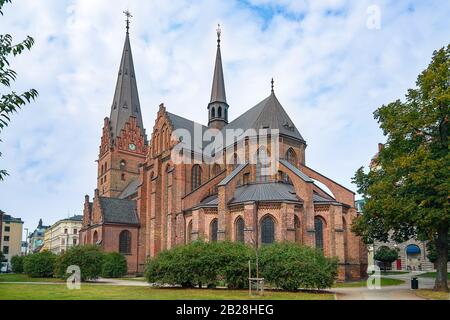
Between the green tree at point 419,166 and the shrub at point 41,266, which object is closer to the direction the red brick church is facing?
the shrub

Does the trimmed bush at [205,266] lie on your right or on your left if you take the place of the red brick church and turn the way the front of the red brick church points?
on your left

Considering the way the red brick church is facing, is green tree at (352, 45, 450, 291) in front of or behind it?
behind

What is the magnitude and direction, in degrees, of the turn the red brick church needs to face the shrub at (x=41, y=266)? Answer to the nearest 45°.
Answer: approximately 45° to its left

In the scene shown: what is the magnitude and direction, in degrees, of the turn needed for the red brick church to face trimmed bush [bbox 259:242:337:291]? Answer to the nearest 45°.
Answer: approximately 135° to its left

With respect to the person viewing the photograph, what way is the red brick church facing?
facing away from the viewer and to the left of the viewer

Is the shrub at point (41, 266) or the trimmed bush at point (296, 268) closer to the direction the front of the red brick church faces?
the shrub
